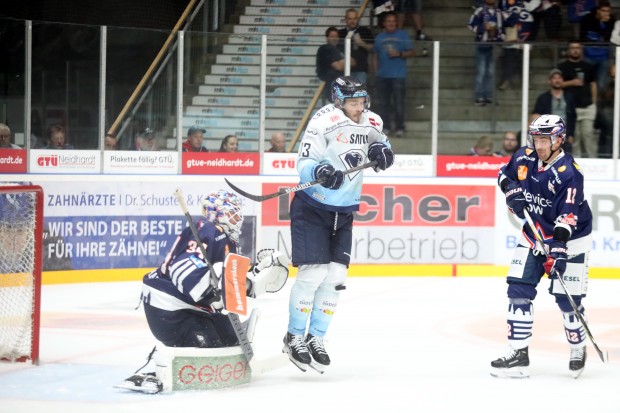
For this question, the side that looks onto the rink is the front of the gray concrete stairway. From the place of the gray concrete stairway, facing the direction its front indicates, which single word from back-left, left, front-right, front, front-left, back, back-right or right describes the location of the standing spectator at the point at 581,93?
left

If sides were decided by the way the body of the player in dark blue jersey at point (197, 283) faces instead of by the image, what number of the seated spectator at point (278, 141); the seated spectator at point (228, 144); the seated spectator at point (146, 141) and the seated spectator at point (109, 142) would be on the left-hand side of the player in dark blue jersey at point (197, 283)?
4

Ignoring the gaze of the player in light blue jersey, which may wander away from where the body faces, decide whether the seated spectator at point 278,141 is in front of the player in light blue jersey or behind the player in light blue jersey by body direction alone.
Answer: behind

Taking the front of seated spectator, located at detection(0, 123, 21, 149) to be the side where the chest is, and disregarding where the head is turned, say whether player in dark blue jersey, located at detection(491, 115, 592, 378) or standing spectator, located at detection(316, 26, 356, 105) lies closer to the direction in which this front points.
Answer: the player in dark blue jersey

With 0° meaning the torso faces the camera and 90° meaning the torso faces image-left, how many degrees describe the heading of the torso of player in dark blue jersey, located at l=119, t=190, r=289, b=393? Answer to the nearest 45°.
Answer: approximately 270°

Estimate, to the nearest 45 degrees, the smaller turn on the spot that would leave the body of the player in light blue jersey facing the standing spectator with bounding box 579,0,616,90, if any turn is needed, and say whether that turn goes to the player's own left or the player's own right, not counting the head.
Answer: approximately 90° to the player's own left

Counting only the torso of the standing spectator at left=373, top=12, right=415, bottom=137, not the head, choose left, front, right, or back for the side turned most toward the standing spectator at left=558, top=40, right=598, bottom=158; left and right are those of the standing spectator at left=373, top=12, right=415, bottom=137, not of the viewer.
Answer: left

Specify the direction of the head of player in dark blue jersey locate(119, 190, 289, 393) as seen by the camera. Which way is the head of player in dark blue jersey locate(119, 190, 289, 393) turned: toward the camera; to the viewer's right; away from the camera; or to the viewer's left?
to the viewer's right

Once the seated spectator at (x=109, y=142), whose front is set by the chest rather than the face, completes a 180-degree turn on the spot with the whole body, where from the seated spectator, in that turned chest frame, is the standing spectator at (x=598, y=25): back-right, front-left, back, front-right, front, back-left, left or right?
right
